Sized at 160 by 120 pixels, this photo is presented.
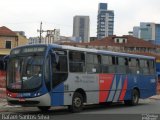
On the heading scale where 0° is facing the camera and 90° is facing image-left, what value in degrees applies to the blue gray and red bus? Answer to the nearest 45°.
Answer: approximately 45°
